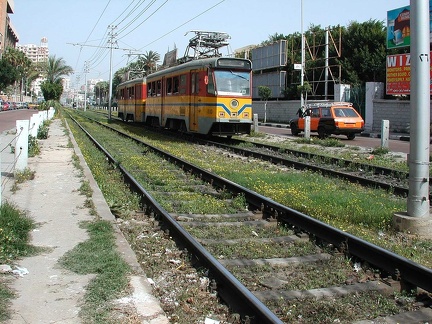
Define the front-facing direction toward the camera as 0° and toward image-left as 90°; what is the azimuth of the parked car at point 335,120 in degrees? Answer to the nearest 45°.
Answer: approximately 135°

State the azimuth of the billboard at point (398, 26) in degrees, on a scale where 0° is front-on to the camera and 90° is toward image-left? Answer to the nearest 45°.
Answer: approximately 45°

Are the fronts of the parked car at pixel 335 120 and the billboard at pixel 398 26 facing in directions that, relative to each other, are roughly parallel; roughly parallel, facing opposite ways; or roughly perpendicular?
roughly perpendicular

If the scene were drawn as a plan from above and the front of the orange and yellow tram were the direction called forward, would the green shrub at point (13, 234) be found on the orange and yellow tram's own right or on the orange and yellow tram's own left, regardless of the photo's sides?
on the orange and yellow tram's own right

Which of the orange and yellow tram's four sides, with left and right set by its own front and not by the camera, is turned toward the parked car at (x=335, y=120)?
left

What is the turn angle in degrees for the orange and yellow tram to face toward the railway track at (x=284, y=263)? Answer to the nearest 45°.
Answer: approximately 45° to its right
